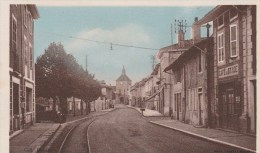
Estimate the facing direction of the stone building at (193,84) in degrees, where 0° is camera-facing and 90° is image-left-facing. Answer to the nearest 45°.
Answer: approximately 45°

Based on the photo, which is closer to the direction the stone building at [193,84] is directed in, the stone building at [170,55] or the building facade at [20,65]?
the building facade

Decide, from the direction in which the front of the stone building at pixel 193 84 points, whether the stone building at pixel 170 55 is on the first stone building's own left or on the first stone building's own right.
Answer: on the first stone building's own right

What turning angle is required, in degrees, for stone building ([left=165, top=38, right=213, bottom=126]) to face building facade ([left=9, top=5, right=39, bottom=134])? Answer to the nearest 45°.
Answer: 0° — it already faces it

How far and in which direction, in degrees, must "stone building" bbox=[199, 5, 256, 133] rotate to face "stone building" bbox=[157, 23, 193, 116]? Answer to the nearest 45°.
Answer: approximately 135° to its right

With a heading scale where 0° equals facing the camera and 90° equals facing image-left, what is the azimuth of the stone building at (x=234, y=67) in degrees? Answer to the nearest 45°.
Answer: approximately 45°

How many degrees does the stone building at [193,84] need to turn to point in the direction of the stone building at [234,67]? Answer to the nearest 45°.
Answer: approximately 45° to its left

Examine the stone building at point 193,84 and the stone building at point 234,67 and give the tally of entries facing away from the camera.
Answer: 0
